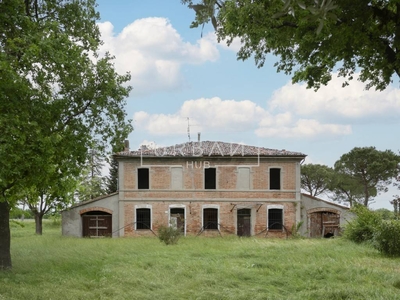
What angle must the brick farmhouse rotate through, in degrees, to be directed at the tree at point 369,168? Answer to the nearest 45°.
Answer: approximately 135° to its left

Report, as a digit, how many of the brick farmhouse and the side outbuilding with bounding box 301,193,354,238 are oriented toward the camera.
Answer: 2

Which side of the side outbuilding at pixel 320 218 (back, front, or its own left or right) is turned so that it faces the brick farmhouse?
right

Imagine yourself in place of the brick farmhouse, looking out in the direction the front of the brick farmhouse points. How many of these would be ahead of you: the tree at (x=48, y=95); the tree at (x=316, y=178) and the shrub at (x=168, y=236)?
2

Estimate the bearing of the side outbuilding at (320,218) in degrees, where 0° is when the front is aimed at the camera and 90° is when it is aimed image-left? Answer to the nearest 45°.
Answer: approximately 0°

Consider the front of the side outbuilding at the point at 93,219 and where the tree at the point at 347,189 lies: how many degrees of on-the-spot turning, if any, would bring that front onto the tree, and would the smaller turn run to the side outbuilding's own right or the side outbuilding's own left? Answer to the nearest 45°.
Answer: approximately 135° to the side outbuilding's own left
